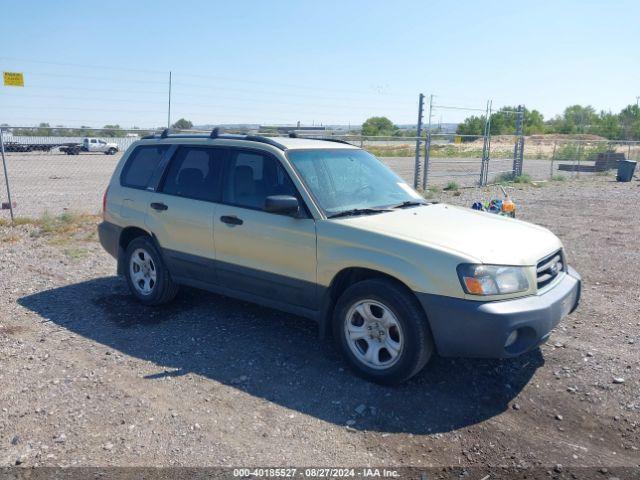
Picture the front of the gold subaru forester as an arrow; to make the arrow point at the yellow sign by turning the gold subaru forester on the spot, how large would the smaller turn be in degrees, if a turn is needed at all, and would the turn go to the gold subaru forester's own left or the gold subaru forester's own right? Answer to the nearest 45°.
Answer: approximately 180°

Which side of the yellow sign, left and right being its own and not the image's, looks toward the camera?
front

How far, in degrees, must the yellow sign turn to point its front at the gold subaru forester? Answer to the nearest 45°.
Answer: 0° — it already faces it

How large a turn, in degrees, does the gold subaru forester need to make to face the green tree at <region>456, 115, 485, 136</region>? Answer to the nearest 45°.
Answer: approximately 135° to its left

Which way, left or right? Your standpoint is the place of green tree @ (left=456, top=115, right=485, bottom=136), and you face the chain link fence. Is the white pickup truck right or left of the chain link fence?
right

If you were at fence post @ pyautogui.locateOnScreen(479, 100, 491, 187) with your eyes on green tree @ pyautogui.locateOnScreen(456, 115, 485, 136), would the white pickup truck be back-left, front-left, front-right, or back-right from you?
front-left

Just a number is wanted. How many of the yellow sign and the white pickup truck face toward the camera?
1
